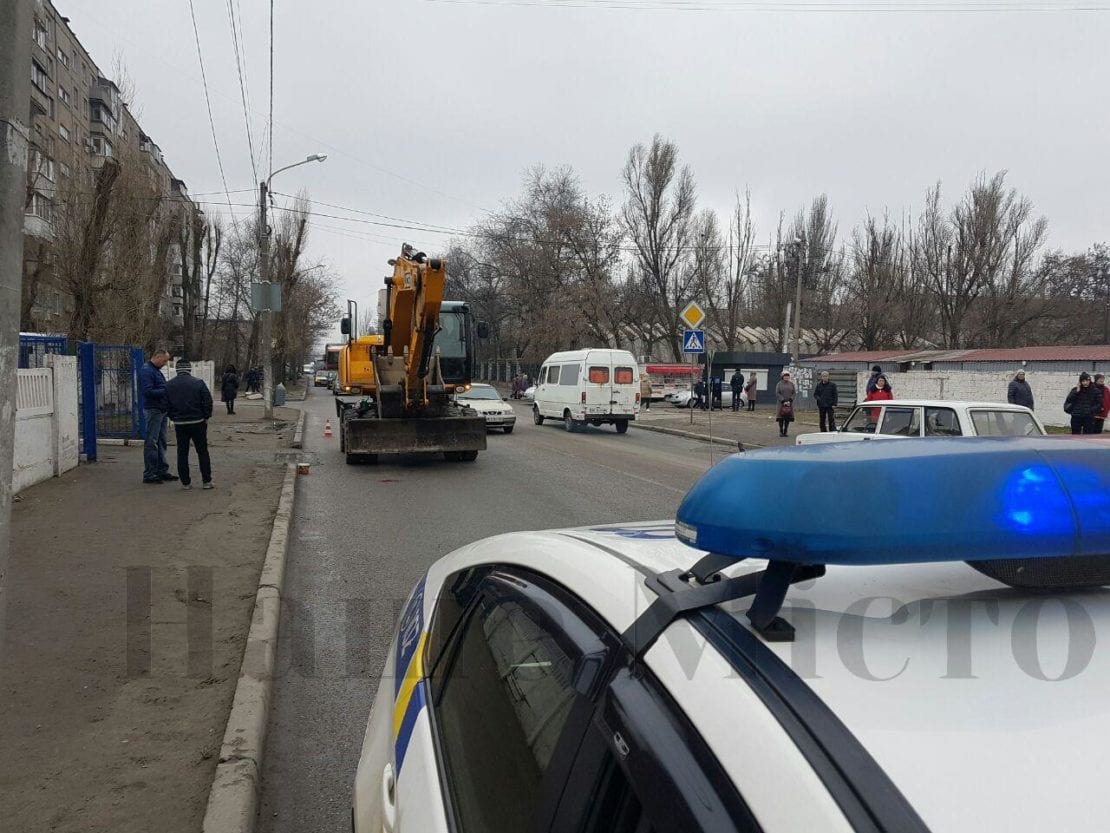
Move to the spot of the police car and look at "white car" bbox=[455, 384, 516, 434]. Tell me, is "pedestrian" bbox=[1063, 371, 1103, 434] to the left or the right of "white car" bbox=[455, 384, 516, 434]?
right

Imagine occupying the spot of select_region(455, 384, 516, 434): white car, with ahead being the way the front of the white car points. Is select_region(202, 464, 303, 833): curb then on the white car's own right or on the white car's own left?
on the white car's own right

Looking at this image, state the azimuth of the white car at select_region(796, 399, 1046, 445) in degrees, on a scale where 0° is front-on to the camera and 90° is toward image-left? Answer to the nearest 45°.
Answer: approximately 90°

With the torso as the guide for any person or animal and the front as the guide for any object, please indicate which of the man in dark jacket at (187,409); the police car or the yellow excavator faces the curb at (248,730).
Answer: the yellow excavator

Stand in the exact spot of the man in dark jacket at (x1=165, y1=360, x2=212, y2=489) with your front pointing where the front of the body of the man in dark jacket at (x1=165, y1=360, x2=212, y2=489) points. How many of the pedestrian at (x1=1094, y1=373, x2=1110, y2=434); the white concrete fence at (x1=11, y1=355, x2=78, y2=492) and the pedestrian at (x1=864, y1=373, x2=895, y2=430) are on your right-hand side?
2

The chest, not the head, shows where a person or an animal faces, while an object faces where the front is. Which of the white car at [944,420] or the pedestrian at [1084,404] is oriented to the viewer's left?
the white car

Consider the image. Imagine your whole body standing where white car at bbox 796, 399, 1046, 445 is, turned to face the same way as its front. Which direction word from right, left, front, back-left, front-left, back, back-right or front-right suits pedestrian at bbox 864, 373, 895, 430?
right

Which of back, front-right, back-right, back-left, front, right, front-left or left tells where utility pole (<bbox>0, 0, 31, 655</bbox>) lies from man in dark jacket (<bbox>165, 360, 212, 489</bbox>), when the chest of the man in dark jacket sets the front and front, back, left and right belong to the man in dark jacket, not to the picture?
back

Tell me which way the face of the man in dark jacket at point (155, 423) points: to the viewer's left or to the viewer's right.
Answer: to the viewer's right

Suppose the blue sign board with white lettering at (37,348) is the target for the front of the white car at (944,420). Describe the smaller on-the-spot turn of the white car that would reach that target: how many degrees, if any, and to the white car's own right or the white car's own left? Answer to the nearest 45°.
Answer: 0° — it already faces it

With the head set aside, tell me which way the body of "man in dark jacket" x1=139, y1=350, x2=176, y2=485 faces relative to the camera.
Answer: to the viewer's right

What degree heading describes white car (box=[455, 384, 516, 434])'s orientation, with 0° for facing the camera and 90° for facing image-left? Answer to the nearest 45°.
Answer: approximately 315°

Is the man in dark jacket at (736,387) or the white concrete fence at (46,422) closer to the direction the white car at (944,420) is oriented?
the white concrete fence

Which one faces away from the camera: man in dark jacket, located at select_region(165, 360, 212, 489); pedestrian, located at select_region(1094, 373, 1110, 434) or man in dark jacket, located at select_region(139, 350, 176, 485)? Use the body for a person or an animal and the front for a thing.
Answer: man in dark jacket, located at select_region(165, 360, 212, 489)

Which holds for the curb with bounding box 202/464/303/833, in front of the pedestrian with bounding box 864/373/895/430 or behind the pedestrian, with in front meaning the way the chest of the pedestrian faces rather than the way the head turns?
in front
